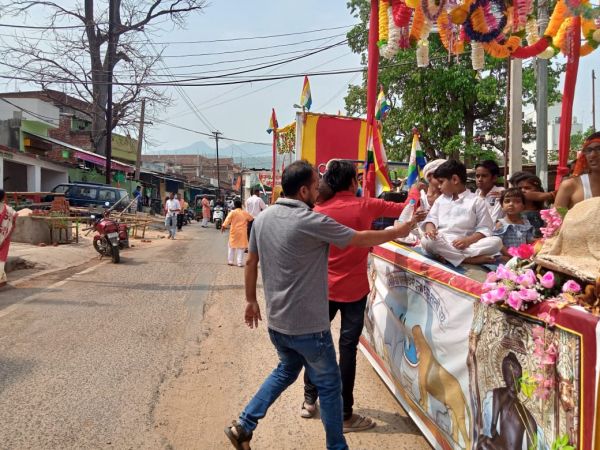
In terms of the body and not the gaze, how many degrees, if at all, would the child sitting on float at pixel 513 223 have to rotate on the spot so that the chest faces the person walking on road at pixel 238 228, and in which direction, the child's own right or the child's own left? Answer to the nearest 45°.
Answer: approximately 135° to the child's own right

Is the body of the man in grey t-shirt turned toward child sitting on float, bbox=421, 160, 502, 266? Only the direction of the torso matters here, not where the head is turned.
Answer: yes

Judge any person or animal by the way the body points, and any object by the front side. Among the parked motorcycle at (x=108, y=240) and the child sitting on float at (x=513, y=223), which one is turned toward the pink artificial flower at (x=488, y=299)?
the child sitting on float

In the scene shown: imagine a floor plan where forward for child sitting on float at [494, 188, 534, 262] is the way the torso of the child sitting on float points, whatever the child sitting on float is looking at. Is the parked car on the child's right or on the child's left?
on the child's right

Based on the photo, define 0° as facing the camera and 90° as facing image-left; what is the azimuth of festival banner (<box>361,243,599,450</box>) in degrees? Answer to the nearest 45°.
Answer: approximately 45°

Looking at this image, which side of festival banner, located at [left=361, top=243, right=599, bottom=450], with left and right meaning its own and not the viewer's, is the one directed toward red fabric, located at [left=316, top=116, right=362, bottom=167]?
right
